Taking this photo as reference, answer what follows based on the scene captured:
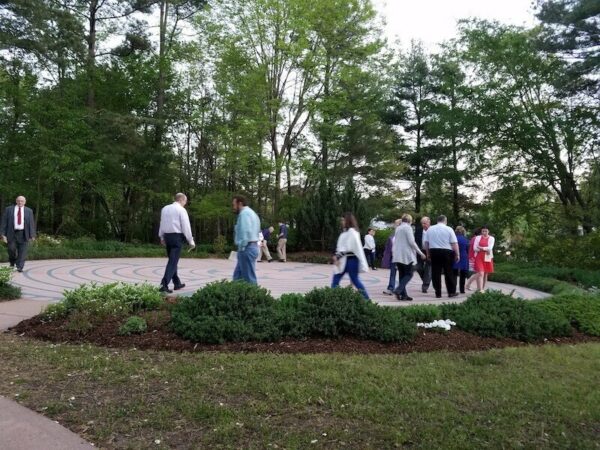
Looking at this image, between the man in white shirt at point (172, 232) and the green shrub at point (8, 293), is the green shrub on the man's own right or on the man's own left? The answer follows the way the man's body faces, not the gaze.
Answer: on the man's own left

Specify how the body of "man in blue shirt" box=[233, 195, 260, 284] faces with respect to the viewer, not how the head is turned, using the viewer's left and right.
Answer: facing to the left of the viewer

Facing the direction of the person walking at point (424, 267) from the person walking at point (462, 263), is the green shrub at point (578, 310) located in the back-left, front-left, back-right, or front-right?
back-left

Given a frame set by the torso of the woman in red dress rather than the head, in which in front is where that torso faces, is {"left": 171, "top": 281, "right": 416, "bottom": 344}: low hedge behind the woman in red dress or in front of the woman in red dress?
in front

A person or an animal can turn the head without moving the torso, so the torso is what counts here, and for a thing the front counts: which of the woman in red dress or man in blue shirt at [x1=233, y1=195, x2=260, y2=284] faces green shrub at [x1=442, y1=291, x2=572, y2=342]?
the woman in red dress

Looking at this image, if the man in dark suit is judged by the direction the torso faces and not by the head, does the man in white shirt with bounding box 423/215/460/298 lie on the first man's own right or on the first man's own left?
on the first man's own left

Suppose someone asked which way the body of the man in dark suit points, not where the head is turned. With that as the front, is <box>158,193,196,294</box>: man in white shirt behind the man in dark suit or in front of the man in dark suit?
in front

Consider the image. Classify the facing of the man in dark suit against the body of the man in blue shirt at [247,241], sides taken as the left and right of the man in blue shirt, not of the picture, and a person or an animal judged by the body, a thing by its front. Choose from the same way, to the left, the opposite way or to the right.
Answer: to the left

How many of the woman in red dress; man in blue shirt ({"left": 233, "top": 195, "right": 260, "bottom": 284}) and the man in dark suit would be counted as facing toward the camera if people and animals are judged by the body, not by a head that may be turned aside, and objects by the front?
2

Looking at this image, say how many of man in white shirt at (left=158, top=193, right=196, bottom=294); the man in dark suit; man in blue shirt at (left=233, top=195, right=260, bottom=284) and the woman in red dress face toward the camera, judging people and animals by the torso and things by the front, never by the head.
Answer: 2

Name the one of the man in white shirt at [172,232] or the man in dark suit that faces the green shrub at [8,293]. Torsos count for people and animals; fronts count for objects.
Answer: the man in dark suit
